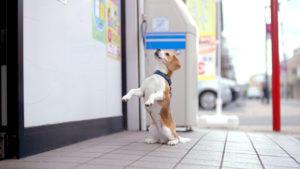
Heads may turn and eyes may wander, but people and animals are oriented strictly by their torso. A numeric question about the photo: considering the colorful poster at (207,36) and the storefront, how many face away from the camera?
0

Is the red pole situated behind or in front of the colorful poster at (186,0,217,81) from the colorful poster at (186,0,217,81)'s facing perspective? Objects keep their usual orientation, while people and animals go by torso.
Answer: in front

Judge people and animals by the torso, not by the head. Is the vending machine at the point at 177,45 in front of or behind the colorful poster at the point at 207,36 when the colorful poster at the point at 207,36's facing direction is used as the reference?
in front

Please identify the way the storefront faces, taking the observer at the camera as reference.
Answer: facing the viewer and to the right of the viewer

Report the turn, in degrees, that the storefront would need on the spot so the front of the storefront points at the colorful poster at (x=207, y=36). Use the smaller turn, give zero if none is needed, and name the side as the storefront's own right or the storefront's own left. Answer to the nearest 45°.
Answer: approximately 90° to the storefront's own left

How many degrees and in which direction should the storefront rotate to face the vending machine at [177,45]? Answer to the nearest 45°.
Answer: approximately 90° to its left

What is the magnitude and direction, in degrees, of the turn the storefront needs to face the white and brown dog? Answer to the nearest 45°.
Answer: approximately 45° to its left

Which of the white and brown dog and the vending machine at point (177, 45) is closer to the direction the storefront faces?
the white and brown dog

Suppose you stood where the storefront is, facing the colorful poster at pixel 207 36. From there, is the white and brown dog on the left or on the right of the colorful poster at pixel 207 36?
right
